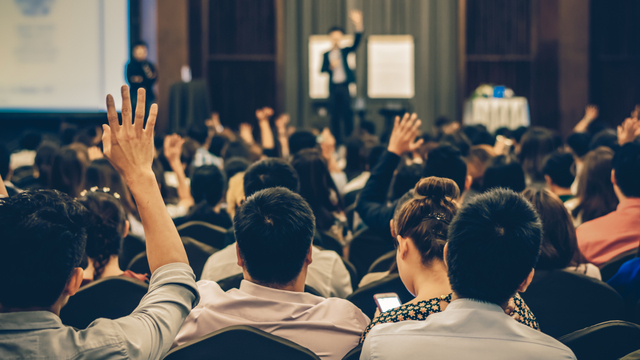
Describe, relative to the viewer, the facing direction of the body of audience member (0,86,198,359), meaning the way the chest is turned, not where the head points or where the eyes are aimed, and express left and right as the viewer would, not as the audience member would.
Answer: facing away from the viewer

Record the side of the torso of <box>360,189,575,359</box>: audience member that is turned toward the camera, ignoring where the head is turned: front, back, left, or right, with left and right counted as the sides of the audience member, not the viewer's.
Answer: back

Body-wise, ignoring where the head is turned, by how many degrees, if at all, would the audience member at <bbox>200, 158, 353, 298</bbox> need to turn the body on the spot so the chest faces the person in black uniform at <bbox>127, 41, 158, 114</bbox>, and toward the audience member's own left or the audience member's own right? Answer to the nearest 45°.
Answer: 0° — they already face them

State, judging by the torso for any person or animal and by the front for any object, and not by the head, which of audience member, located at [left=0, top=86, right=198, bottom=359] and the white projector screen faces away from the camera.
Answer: the audience member

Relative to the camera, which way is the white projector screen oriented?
toward the camera

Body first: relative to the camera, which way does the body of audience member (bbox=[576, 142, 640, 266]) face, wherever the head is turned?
away from the camera

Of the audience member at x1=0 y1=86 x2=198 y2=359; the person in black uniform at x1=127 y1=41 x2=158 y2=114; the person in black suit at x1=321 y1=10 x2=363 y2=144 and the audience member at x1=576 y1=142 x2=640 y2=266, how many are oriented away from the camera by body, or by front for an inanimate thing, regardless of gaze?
2

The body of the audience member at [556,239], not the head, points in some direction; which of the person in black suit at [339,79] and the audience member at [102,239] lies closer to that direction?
the person in black suit

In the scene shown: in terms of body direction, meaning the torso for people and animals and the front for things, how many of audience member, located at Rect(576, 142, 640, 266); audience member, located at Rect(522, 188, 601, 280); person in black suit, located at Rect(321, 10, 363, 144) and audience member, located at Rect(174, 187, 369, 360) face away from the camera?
3

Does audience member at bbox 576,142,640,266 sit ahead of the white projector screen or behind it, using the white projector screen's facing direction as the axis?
ahead

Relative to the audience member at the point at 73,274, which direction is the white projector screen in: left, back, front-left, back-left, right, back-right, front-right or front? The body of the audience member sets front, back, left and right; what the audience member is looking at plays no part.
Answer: front

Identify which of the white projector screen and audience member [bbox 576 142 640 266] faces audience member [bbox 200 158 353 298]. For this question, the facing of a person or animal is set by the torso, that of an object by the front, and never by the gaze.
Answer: the white projector screen

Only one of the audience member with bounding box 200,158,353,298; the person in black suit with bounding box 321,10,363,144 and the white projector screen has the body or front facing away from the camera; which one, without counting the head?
the audience member

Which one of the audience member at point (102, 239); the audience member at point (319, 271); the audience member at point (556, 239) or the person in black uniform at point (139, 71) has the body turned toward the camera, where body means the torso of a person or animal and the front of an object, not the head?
the person in black uniform
